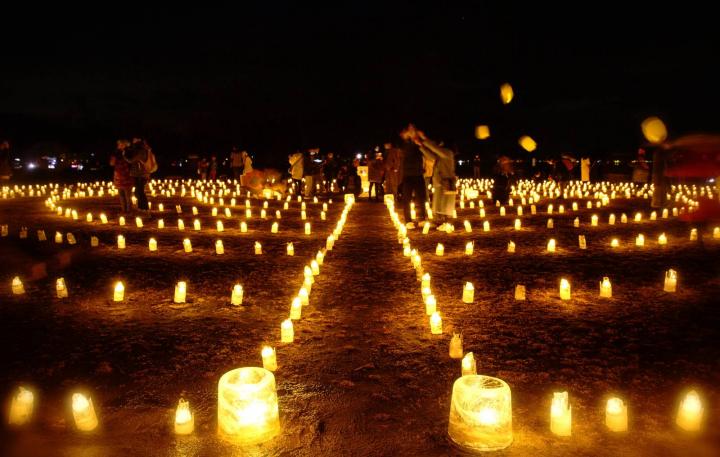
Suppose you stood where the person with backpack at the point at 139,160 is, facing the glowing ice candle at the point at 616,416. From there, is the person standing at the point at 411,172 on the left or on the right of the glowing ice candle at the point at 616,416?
left

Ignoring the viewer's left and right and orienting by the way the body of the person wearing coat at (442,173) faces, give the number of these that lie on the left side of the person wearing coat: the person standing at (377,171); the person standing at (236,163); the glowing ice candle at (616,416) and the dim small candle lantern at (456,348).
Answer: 2

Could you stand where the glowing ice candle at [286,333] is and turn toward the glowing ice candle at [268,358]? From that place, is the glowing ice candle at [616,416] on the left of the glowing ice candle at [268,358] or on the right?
left

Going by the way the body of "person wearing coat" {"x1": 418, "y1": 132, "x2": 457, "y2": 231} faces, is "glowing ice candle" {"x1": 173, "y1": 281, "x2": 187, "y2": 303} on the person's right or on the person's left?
on the person's left

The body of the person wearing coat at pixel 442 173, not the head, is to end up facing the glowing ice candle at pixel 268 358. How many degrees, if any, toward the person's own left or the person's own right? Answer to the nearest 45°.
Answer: approximately 90° to the person's own left

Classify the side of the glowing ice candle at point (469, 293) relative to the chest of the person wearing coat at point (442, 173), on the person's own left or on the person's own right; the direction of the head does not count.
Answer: on the person's own left

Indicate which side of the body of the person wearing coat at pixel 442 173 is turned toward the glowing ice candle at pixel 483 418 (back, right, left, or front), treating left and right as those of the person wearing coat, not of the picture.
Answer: left

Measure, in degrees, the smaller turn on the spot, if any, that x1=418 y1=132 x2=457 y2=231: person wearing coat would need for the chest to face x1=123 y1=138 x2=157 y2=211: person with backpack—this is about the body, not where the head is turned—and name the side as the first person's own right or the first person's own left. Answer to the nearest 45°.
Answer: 0° — they already face them

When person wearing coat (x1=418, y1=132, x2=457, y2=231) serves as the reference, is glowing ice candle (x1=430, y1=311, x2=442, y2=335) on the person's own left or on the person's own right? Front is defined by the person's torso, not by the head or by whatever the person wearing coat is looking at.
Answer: on the person's own left

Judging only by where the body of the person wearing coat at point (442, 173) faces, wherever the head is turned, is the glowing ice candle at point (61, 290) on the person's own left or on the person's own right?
on the person's own left

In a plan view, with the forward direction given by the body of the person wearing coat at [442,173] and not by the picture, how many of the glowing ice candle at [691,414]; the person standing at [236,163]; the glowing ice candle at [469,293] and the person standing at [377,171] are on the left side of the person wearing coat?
2

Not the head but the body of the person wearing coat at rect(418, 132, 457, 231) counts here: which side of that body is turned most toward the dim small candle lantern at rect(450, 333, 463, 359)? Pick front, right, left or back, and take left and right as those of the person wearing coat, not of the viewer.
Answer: left

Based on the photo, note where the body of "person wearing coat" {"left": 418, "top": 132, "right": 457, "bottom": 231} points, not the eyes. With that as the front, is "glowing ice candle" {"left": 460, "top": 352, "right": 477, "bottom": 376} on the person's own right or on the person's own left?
on the person's own left

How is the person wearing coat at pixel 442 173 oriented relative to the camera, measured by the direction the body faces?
to the viewer's left

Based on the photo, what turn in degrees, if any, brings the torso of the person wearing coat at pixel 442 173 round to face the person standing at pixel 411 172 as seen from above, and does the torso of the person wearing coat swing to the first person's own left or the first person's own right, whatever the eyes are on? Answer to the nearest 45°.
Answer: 0° — they already face them

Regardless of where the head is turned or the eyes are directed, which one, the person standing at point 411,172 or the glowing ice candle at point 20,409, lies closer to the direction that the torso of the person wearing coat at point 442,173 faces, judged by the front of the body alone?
the person standing

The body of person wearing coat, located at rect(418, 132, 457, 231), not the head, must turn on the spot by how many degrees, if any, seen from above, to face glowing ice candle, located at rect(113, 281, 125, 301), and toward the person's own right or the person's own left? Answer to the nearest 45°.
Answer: approximately 45° to the person's own left

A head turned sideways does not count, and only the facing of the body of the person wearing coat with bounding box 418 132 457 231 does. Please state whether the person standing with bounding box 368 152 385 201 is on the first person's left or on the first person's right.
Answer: on the first person's right
